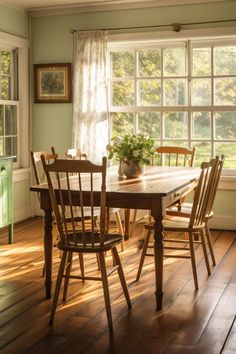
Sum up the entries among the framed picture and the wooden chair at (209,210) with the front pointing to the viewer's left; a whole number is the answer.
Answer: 1

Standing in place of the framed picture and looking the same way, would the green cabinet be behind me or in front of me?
in front

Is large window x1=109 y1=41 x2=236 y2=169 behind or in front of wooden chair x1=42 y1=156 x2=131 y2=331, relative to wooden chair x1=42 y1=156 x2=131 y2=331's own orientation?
in front

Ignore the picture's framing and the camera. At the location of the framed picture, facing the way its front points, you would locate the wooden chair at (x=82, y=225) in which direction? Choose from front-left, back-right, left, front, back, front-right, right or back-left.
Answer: front

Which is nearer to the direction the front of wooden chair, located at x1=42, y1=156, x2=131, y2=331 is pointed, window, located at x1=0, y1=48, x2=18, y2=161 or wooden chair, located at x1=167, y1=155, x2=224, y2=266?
the wooden chair

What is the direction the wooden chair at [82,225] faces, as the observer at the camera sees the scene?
facing away from the viewer and to the right of the viewer

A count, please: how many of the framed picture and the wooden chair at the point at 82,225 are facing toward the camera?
1

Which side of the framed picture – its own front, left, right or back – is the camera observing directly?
front

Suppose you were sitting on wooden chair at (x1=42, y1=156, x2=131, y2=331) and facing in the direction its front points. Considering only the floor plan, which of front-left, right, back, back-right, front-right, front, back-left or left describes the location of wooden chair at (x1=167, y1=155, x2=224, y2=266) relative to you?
front

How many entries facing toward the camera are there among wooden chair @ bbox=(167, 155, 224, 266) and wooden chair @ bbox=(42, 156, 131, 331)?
0

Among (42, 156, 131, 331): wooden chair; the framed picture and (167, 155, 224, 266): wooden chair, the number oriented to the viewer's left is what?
1

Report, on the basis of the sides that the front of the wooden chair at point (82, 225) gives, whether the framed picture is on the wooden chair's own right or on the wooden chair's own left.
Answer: on the wooden chair's own left

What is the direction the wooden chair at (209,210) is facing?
to the viewer's left

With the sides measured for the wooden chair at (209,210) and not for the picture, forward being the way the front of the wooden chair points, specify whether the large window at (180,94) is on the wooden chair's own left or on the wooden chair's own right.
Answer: on the wooden chair's own right
